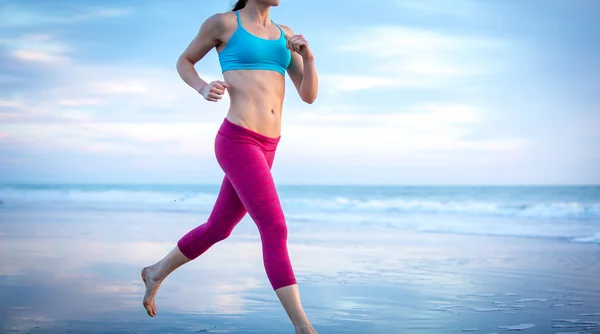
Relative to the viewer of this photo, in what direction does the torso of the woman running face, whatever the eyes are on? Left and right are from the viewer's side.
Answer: facing the viewer and to the right of the viewer

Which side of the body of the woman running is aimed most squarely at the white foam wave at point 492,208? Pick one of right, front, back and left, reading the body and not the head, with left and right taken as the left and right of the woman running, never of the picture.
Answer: left
